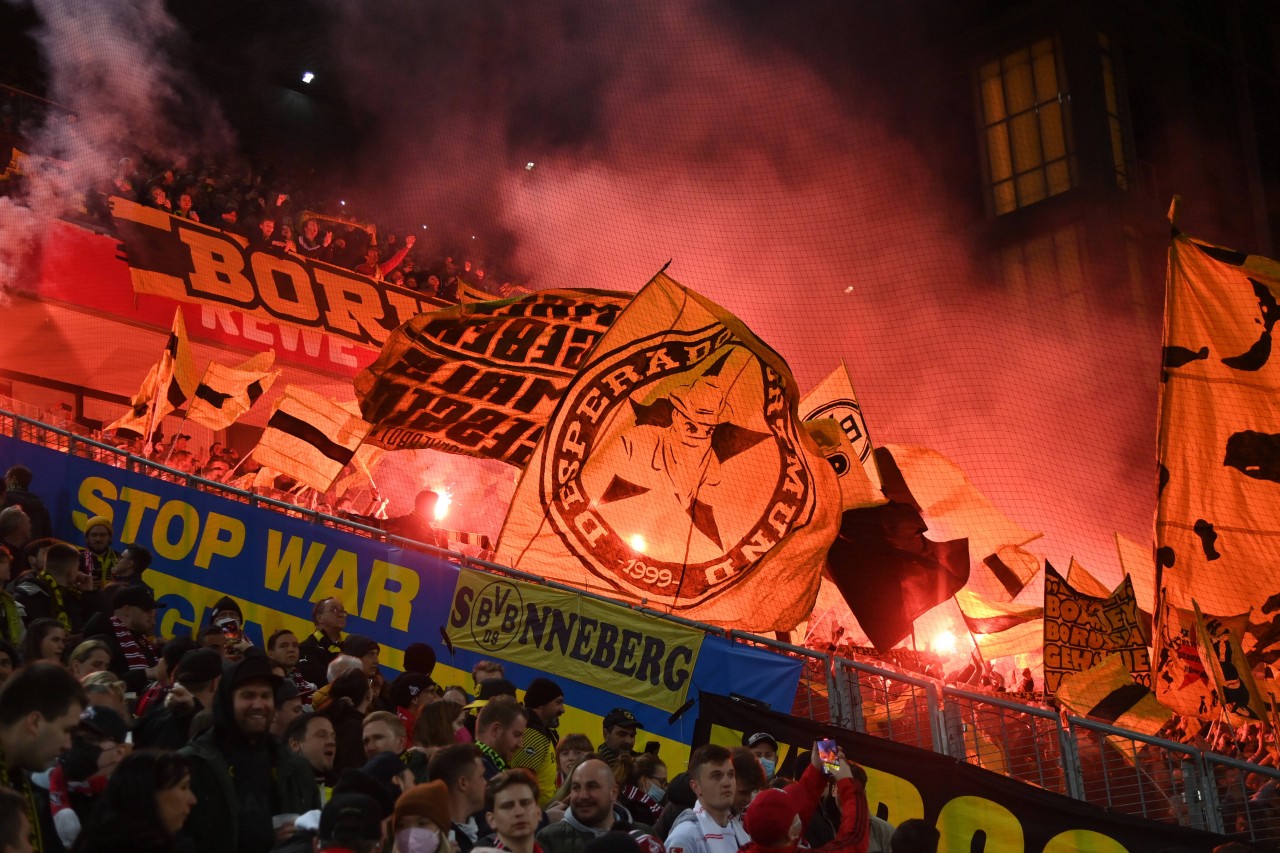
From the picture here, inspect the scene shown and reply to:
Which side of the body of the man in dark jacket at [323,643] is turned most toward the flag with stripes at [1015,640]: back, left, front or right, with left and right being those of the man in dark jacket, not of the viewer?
left

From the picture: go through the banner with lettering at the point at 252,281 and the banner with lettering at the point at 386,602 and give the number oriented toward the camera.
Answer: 2

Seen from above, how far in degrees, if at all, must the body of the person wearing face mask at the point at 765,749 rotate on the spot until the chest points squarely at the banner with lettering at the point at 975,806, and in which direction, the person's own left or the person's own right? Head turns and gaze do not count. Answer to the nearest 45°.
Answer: approximately 135° to the person's own left

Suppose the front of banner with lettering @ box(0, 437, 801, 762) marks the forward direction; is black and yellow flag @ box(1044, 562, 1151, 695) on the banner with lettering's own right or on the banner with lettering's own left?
on the banner with lettering's own left

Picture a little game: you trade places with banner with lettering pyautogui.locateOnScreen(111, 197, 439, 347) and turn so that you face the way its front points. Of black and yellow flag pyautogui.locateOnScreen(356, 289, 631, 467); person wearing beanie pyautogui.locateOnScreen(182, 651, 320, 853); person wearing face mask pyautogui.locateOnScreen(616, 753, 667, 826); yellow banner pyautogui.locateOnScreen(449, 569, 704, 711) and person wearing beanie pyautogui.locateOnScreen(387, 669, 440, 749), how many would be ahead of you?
5

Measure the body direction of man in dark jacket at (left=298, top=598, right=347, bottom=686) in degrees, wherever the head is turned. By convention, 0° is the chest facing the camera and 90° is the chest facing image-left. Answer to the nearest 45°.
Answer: approximately 315°

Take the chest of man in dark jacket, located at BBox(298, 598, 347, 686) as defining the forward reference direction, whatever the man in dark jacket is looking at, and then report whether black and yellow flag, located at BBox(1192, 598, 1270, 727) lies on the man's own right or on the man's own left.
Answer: on the man's own left

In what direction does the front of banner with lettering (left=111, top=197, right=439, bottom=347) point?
toward the camera

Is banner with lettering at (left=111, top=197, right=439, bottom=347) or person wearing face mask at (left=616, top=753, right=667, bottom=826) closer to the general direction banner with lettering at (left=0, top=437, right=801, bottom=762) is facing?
the person wearing face mask

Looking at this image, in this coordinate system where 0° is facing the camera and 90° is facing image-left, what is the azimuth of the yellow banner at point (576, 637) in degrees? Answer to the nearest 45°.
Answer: approximately 0°

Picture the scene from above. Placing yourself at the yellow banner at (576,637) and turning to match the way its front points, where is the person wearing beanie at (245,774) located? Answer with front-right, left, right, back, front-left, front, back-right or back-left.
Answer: front

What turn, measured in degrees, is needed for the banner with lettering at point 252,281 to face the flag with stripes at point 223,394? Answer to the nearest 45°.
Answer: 0° — it already faces it

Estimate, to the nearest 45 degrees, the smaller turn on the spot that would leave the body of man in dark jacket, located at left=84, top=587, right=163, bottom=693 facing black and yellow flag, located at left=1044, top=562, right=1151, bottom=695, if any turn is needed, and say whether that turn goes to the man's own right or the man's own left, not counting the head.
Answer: approximately 45° to the man's own left

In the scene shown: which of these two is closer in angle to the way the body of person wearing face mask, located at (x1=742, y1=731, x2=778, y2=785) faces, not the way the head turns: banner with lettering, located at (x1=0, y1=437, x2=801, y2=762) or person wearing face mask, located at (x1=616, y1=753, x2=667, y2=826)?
the person wearing face mask

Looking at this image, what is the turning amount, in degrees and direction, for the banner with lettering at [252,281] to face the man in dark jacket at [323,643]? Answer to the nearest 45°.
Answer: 0° — it already faces them
